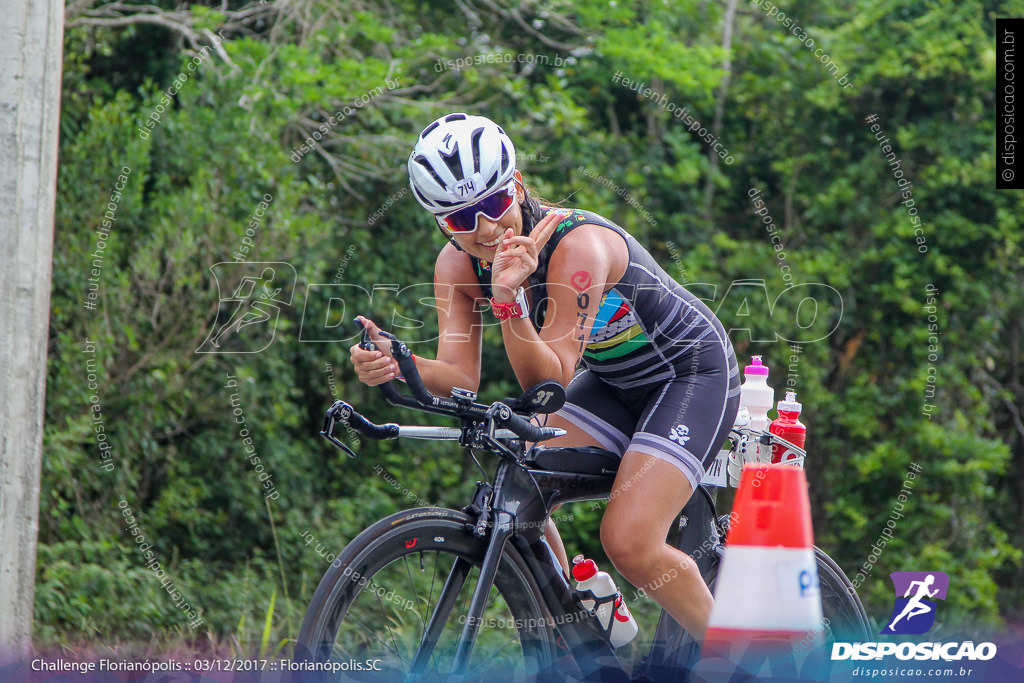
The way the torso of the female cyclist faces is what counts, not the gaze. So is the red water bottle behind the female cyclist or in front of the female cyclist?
behind

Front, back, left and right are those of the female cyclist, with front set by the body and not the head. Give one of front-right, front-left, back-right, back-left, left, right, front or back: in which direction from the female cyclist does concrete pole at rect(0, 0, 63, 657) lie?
front-right

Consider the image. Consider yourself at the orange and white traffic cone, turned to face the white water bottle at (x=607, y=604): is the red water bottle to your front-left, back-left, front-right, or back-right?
front-right

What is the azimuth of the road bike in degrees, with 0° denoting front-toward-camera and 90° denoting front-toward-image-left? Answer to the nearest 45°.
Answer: approximately 45°

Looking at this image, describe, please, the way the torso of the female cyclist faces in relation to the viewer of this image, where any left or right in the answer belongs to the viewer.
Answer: facing the viewer and to the left of the viewer

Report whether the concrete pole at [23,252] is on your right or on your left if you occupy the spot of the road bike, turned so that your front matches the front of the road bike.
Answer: on your right

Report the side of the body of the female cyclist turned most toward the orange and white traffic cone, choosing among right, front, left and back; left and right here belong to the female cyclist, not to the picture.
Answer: left

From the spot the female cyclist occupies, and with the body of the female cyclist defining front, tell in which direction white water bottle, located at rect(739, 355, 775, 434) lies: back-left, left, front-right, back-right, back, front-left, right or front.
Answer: back
